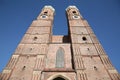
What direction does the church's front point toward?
toward the camera
